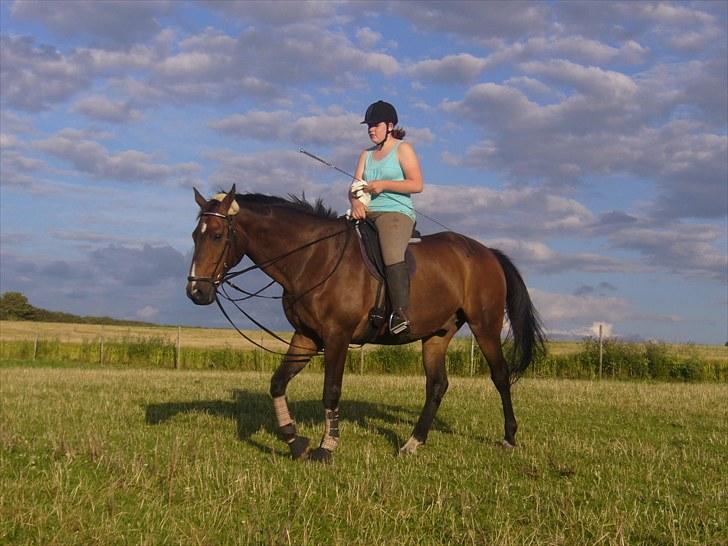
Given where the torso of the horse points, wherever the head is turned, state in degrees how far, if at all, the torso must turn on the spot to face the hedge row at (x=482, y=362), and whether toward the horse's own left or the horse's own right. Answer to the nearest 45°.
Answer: approximately 135° to the horse's own right

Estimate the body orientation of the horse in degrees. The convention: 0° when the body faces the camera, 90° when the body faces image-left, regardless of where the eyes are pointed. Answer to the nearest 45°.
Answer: approximately 45°

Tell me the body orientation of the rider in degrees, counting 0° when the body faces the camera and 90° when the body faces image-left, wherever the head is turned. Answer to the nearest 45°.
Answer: approximately 45°

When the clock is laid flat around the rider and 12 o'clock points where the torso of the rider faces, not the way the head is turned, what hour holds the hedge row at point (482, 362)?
The hedge row is roughly at 5 o'clock from the rider.
